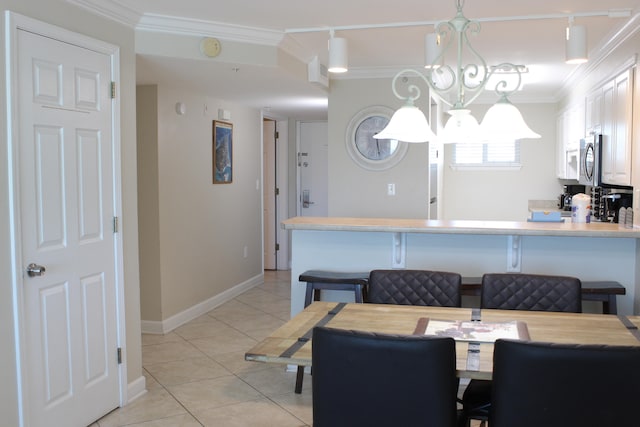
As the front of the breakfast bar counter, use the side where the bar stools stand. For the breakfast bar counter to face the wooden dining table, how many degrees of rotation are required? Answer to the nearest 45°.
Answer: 0° — it already faces it

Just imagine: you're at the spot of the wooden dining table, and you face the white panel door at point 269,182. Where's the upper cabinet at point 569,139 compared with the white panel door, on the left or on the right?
right

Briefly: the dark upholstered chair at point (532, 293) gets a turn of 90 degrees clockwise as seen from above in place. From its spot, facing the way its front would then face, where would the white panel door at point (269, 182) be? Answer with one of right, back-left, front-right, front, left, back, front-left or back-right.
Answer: front-right

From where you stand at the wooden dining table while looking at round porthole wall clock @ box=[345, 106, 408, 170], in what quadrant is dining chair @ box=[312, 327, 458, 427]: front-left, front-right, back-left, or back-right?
back-left

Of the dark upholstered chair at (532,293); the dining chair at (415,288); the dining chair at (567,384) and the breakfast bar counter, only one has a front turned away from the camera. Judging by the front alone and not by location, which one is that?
the dining chair at (567,384)

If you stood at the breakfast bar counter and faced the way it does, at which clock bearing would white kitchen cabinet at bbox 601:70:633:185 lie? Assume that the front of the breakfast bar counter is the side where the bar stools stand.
The white kitchen cabinet is roughly at 8 o'clock from the breakfast bar counter.

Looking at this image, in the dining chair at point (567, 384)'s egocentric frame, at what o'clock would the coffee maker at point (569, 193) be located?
The coffee maker is roughly at 12 o'clock from the dining chair.

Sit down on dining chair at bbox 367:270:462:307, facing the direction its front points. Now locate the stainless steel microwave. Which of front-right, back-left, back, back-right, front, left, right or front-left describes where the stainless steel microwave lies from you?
back-left

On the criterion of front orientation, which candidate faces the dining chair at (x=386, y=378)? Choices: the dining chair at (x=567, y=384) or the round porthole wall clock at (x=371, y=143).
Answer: the round porthole wall clock

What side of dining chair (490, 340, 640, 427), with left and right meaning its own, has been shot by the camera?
back

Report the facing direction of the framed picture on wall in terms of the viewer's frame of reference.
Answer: facing the viewer and to the right of the viewer

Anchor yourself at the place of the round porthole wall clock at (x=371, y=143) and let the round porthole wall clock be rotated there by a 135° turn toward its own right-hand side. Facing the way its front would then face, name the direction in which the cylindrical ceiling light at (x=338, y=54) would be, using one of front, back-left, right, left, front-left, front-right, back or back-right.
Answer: back-left

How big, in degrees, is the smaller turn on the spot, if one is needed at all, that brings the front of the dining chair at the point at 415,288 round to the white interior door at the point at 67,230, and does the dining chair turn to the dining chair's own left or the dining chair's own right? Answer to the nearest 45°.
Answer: approximately 90° to the dining chair's own right

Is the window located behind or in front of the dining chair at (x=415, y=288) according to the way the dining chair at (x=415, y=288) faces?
behind

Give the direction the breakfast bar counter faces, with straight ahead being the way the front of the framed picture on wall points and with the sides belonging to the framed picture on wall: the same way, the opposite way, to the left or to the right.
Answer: to the right

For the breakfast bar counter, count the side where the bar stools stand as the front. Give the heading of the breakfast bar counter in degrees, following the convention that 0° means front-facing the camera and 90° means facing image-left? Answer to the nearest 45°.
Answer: approximately 0°

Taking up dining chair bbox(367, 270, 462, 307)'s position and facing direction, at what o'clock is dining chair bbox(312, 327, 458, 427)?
dining chair bbox(312, 327, 458, 427) is roughly at 12 o'clock from dining chair bbox(367, 270, 462, 307).

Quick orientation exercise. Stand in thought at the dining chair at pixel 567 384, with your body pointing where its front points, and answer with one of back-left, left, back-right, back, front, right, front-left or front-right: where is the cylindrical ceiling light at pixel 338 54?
front-left
